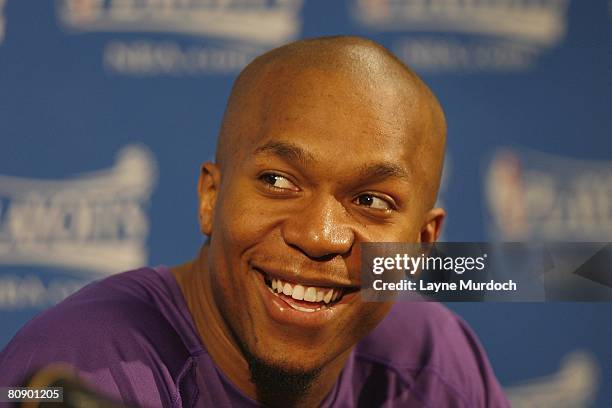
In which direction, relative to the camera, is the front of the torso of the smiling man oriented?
toward the camera
